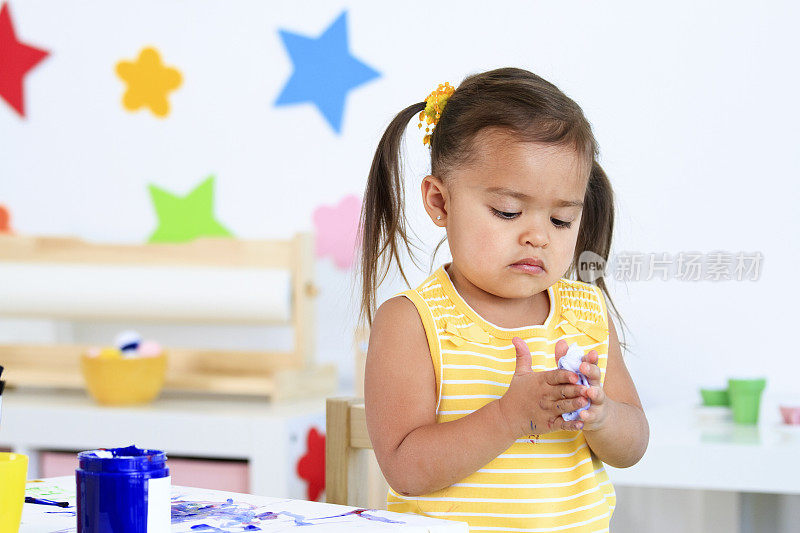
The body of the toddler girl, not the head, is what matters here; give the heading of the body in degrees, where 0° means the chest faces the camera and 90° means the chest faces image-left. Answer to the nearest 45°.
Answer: approximately 315°

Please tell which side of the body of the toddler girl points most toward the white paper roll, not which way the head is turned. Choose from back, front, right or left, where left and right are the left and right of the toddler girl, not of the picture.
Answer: back

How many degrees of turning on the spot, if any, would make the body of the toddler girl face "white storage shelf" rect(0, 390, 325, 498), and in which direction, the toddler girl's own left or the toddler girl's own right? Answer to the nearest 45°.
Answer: approximately 180°

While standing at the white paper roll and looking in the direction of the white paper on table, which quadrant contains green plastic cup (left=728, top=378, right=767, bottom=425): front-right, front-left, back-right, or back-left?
front-left

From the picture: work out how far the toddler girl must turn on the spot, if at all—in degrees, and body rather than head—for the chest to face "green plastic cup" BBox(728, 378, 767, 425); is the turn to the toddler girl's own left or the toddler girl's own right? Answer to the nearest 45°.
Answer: approximately 90° to the toddler girl's own left

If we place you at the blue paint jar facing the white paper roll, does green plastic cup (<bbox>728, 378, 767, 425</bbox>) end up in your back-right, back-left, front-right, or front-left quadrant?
front-right

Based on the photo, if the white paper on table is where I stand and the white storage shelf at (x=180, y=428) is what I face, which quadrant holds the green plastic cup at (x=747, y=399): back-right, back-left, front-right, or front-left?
front-right

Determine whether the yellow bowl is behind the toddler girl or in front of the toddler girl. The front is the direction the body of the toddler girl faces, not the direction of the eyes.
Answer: behind

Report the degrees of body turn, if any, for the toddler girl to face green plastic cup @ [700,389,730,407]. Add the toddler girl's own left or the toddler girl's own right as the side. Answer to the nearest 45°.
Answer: approximately 90° to the toddler girl's own left
